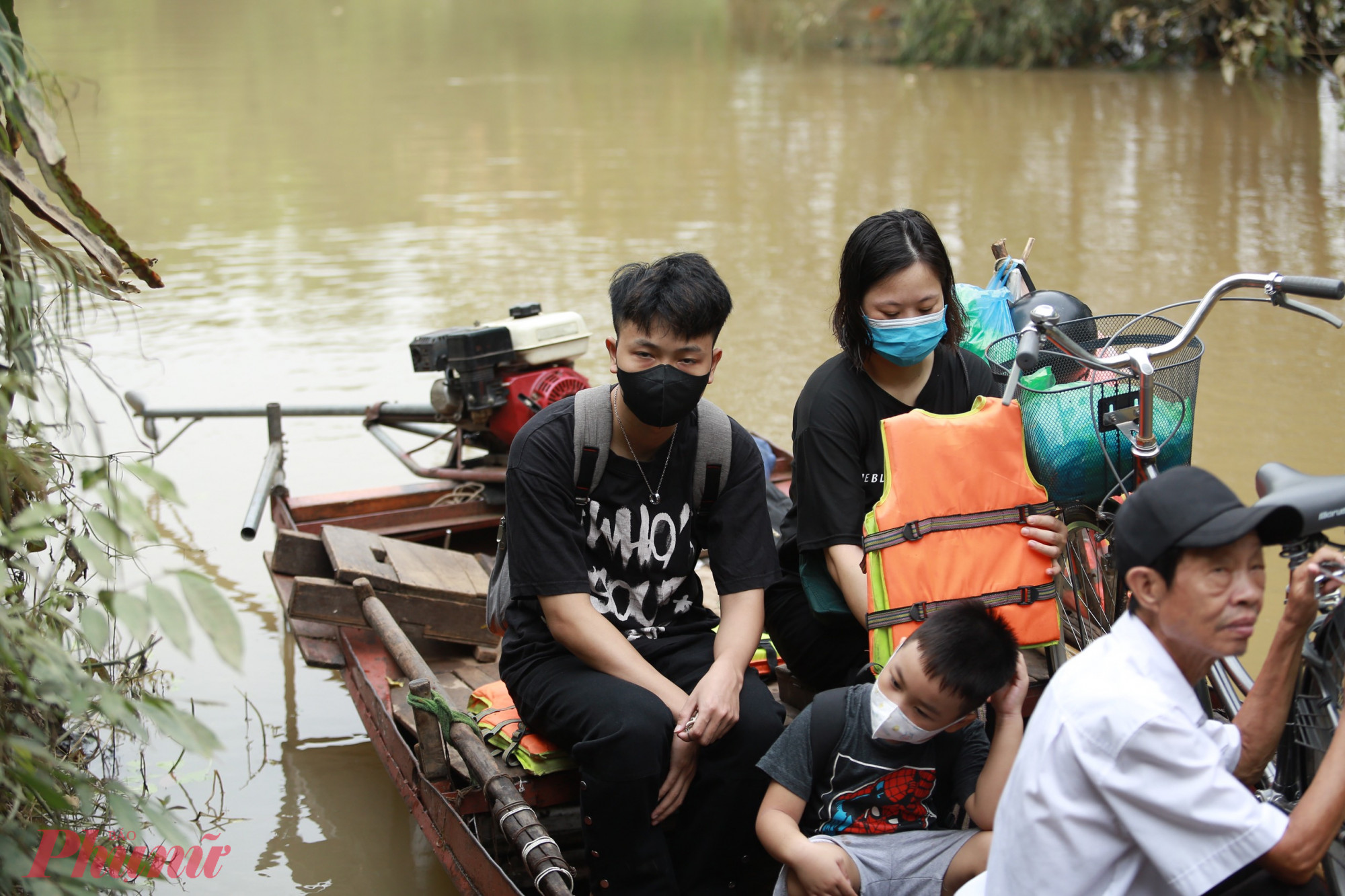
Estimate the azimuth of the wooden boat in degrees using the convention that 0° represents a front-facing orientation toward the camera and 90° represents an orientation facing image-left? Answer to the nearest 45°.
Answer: approximately 315°

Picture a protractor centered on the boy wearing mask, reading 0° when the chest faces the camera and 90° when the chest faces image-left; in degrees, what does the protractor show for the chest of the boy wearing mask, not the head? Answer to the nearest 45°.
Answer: approximately 0°

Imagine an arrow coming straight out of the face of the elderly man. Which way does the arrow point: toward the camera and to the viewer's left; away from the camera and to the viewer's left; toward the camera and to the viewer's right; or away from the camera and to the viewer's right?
toward the camera and to the viewer's right

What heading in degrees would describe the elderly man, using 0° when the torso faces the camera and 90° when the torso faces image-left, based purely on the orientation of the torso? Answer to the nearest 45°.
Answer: approximately 270°

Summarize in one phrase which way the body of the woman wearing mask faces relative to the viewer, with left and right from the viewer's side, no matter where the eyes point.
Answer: facing the viewer and to the right of the viewer

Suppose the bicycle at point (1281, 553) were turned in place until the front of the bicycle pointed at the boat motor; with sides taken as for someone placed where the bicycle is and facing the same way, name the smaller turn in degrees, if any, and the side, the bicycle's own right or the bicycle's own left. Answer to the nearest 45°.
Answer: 0° — it already faces it

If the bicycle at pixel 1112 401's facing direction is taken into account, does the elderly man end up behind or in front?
behind

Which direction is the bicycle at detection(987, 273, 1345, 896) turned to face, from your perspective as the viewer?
facing away from the viewer and to the left of the viewer

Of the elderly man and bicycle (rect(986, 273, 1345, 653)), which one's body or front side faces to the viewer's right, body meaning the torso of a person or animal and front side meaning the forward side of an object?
the elderly man
